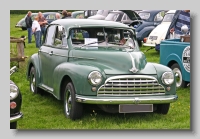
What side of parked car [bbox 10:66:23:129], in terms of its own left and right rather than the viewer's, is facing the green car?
left

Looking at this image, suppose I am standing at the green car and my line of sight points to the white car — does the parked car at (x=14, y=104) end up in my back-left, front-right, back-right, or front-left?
back-left

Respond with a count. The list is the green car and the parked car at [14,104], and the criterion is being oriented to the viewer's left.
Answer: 0

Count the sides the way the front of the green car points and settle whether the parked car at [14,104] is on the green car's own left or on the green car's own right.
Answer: on the green car's own right

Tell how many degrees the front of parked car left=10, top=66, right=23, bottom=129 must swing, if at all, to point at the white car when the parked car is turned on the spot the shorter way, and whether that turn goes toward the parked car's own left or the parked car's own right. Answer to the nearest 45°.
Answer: approximately 90° to the parked car's own left

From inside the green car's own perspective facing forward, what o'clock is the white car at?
The white car is roughly at 8 o'clock from the green car.

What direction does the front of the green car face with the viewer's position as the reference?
facing the viewer and to the right of the viewer

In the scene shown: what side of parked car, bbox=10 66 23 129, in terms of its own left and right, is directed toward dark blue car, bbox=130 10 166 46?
left

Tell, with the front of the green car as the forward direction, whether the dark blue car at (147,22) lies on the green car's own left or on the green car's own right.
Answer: on the green car's own left
